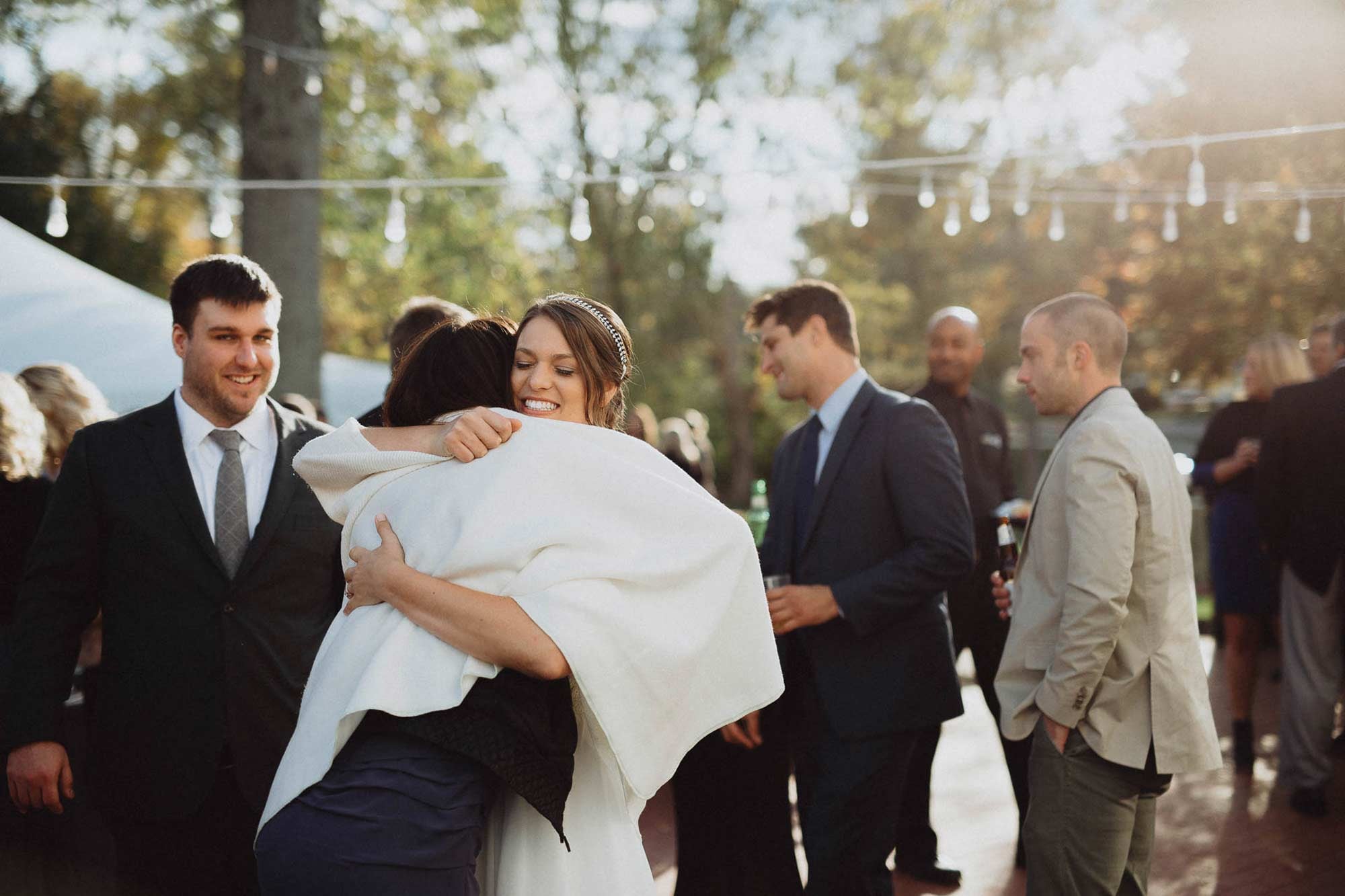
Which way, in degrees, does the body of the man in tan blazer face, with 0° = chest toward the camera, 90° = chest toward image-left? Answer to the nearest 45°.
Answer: approximately 90°

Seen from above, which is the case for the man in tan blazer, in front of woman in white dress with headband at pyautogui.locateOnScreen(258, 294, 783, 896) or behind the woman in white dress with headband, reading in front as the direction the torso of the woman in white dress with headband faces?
behind

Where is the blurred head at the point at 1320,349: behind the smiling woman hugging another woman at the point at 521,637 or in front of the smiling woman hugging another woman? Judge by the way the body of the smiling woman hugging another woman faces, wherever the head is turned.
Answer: behind

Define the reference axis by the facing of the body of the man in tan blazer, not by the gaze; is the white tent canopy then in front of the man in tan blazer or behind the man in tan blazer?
in front

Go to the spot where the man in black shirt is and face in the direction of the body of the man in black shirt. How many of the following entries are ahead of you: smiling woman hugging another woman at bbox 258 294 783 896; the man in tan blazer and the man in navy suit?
3

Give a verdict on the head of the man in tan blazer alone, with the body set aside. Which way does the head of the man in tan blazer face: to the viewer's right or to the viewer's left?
to the viewer's left

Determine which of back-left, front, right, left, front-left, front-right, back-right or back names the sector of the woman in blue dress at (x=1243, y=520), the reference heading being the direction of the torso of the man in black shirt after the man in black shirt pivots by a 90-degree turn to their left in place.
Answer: front-left

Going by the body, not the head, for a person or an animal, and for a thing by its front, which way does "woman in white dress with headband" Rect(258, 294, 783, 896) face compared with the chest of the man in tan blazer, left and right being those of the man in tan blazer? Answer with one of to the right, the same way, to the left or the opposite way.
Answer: to the left

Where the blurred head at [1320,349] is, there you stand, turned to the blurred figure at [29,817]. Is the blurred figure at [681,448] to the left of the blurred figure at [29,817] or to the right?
right

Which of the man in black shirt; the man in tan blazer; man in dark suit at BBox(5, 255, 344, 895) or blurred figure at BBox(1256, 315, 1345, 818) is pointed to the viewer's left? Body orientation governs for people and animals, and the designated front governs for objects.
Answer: the man in tan blazer

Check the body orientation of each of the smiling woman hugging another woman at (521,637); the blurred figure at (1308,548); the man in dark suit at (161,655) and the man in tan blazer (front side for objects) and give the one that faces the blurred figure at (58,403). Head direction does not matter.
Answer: the man in tan blazer
